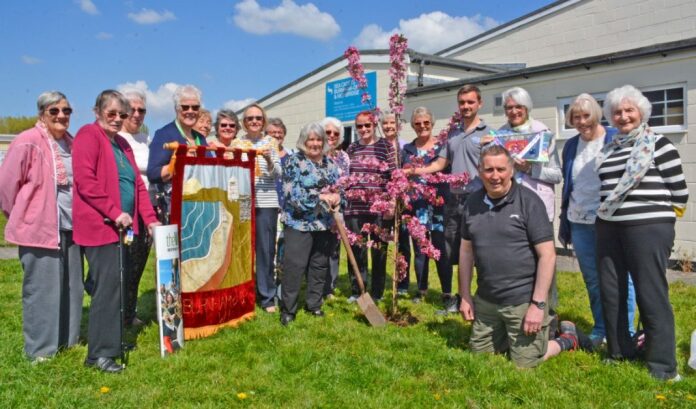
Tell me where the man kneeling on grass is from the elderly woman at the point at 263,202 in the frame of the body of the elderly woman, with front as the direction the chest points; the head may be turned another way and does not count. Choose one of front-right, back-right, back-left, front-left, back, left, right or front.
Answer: front-left

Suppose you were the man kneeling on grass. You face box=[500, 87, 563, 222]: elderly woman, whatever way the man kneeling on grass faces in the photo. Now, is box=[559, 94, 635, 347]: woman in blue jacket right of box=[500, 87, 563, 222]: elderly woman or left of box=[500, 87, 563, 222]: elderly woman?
right

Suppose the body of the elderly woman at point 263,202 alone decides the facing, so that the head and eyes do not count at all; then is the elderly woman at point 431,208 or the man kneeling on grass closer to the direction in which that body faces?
the man kneeling on grass

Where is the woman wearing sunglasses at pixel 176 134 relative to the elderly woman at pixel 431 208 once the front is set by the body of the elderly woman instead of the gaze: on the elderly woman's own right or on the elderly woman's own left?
on the elderly woman's own right

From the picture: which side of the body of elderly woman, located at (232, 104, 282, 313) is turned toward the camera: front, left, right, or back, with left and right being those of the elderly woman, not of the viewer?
front

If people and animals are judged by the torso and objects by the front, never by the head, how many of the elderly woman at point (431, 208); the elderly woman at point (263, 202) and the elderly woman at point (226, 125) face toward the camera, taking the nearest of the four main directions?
3

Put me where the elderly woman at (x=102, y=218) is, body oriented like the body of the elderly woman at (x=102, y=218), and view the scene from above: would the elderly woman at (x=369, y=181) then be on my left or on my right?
on my left

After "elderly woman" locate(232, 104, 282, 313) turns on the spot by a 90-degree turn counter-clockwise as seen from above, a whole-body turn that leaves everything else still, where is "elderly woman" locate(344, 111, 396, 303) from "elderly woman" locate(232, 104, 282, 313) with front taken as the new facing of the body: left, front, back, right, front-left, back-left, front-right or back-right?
front

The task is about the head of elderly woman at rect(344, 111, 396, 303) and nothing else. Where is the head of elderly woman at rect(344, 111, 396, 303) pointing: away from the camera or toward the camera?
toward the camera

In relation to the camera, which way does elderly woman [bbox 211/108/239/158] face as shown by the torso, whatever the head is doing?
toward the camera

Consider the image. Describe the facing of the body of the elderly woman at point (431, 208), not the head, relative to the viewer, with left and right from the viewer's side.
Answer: facing the viewer

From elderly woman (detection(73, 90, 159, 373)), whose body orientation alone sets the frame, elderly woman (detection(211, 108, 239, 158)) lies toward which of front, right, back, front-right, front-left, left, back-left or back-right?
left

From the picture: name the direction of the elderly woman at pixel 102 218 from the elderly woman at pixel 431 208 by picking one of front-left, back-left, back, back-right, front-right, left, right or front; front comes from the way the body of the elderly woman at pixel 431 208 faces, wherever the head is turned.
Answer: front-right

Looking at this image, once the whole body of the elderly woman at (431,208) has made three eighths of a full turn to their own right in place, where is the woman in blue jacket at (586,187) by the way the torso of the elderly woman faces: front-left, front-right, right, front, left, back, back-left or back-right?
back
